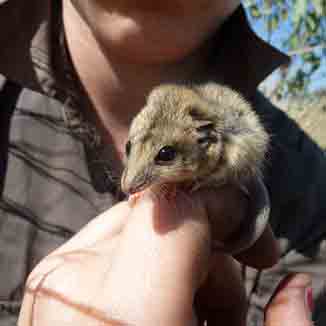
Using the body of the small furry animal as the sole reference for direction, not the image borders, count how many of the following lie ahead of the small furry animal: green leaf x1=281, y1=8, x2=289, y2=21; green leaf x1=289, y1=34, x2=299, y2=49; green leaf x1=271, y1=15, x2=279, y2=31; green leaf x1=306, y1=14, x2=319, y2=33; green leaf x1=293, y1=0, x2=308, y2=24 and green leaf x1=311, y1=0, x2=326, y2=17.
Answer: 0

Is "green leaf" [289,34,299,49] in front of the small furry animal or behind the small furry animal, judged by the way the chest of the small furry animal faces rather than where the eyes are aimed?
behind

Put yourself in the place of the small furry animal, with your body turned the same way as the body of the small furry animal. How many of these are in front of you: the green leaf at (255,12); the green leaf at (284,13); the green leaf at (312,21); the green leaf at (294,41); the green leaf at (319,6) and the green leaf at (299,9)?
0

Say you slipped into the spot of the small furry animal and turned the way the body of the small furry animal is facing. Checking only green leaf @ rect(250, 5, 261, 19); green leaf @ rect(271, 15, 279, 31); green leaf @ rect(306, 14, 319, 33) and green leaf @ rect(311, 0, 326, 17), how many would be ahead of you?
0

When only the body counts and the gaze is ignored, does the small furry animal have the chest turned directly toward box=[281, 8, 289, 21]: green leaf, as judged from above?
no

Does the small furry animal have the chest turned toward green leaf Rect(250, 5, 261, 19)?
no

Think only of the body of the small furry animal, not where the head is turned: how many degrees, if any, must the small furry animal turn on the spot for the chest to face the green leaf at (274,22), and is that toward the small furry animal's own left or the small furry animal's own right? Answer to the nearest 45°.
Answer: approximately 135° to the small furry animal's own right

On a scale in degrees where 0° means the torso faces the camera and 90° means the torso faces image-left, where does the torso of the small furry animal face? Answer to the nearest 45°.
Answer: approximately 45°

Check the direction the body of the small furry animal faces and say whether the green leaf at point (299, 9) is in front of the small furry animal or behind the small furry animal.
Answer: behind

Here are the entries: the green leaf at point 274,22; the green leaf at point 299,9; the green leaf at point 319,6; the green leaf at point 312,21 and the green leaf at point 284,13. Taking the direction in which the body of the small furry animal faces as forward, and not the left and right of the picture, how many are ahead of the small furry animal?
0

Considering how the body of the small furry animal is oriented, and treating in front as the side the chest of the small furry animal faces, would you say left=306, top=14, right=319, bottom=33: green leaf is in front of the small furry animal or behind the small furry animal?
behind

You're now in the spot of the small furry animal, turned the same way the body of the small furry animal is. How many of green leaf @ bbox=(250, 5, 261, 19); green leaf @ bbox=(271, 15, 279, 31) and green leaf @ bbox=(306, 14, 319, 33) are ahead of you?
0
